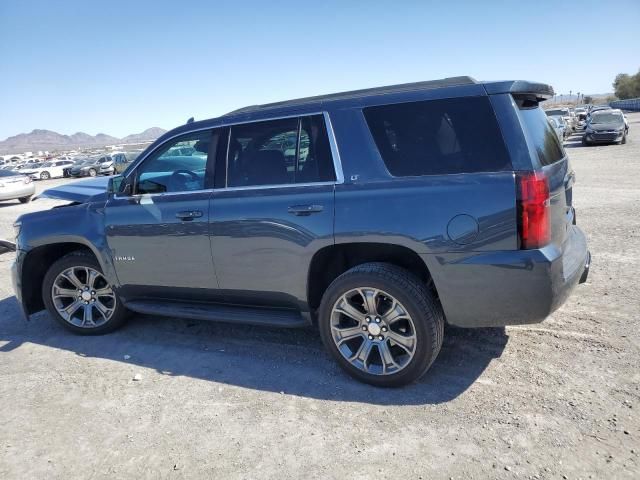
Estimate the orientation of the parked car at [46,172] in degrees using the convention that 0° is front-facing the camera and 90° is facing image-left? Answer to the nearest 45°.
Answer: approximately 45°

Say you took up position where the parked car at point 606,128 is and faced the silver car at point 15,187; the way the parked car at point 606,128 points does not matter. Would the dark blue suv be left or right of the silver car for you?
left

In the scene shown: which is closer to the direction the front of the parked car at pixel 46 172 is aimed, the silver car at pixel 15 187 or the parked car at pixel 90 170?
the silver car

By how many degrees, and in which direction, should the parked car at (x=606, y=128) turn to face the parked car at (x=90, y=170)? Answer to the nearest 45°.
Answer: approximately 90° to its right
